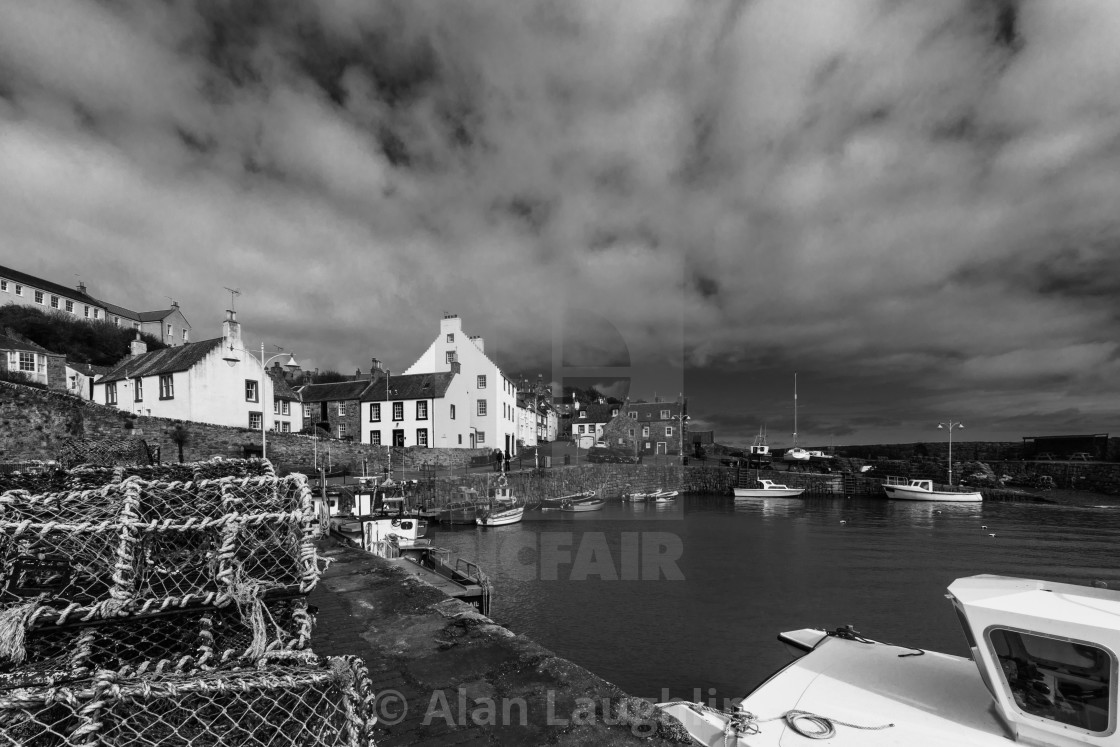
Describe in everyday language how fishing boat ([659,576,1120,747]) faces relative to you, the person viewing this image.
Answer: facing to the left of the viewer

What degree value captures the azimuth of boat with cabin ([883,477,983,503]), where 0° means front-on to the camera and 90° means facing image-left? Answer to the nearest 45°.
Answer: approximately 90°
